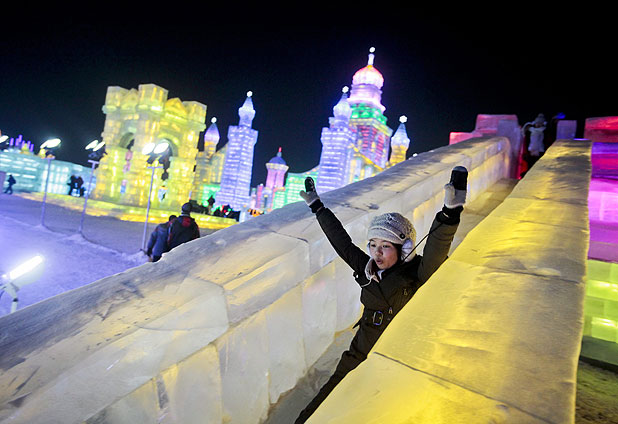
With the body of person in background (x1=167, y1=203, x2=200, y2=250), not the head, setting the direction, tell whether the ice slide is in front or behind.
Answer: behind

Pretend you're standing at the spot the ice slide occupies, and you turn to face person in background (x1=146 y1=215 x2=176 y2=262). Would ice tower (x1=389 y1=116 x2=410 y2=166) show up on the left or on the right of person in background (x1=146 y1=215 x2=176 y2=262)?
right

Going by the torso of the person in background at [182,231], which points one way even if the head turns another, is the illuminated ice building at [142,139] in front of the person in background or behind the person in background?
in front

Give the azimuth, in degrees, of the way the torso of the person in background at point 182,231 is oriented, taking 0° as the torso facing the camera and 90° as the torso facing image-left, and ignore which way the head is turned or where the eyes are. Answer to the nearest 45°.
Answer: approximately 180°

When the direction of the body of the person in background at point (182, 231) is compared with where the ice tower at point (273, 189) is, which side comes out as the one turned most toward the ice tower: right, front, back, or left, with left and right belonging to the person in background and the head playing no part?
front

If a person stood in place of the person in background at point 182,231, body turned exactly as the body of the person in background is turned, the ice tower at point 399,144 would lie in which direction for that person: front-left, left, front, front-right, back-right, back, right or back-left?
front-right

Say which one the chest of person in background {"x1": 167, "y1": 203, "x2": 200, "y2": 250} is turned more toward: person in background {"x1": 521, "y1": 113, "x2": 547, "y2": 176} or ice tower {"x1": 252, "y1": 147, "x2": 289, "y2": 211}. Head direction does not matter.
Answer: the ice tower

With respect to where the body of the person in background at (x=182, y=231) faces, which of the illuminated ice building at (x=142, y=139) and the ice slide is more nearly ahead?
the illuminated ice building
